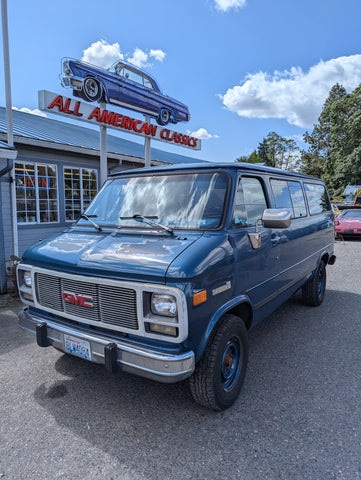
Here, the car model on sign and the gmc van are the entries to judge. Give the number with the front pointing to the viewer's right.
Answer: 0

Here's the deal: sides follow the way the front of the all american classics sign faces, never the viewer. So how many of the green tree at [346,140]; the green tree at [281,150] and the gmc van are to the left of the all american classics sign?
2

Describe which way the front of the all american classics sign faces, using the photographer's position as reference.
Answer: facing the viewer and to the right of the viewer

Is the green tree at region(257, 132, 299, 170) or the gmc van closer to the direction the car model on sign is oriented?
the gmc van

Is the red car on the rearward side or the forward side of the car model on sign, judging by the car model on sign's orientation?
on the rearward side

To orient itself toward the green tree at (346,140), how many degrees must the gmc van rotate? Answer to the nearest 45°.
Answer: approximately 180°

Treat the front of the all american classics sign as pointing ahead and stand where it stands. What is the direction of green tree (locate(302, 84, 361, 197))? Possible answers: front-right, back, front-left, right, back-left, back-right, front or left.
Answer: left

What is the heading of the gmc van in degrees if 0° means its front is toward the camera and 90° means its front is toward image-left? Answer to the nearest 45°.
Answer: approximately 45°

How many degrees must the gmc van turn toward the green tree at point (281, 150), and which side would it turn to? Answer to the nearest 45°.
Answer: approximately 135° to its right

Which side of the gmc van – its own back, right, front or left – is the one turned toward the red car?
back

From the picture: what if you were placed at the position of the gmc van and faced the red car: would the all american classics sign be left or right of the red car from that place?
left
